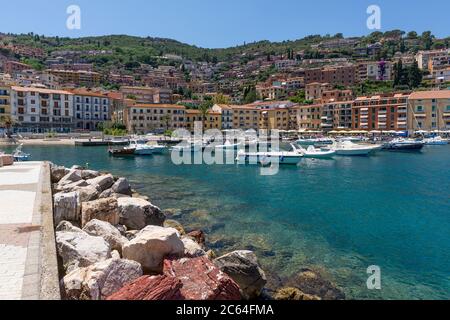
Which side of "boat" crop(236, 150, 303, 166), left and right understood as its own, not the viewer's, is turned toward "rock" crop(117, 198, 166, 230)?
right

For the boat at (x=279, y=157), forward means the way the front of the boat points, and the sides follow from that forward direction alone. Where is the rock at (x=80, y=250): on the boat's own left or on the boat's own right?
on the boat's own right

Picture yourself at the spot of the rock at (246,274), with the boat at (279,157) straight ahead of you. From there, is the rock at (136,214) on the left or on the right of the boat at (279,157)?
left

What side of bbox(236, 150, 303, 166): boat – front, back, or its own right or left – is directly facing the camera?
right

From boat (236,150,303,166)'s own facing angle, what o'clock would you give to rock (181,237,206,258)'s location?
The rock is roughly at 3 o'clock from the boat.

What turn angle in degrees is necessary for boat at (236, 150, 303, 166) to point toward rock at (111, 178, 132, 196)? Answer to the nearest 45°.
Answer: approximately 90° to its right
